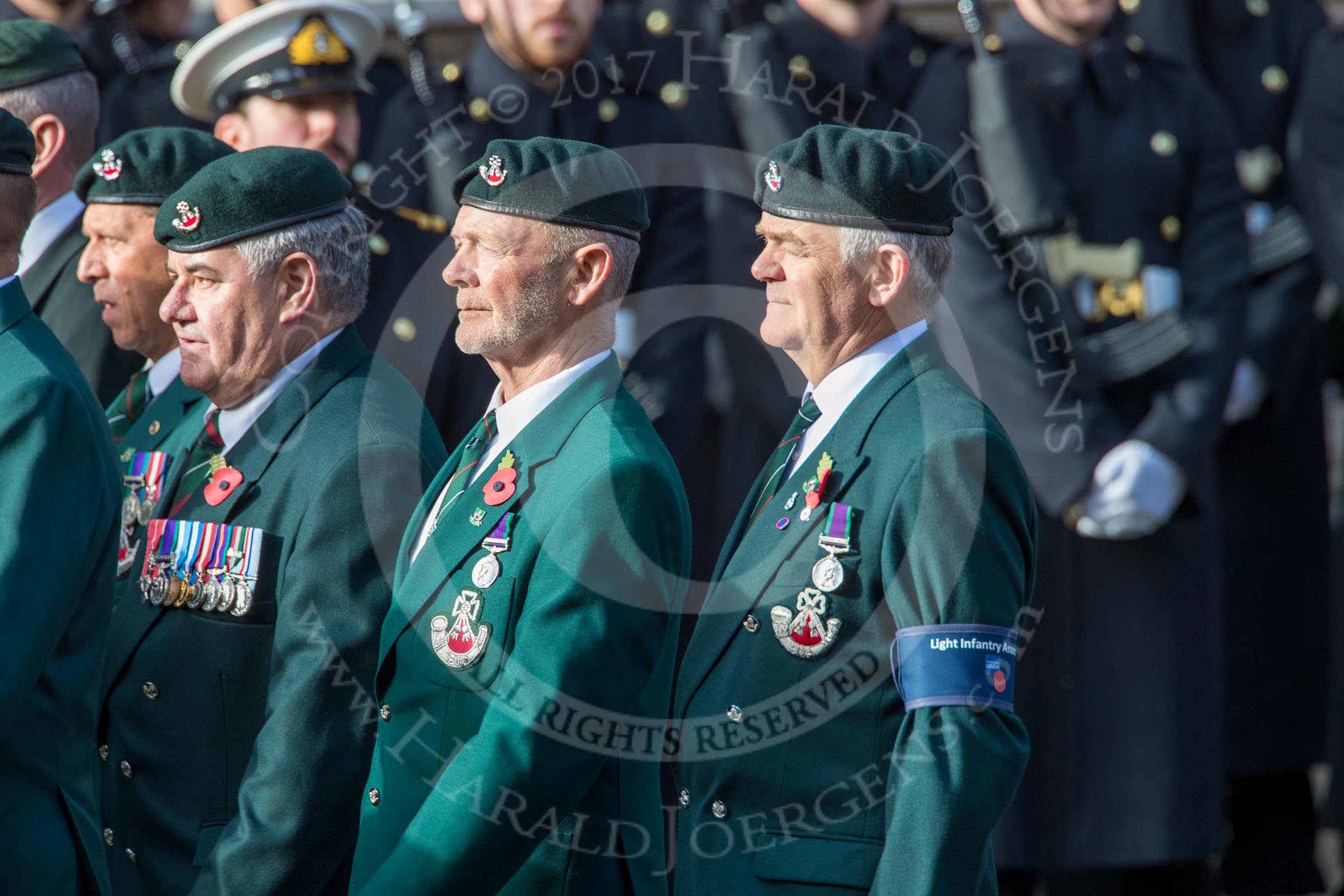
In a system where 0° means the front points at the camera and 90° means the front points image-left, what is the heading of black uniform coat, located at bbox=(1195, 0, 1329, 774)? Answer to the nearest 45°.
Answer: approximately 0°

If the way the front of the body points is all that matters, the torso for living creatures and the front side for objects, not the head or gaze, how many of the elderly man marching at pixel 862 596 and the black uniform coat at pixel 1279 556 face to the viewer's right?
0

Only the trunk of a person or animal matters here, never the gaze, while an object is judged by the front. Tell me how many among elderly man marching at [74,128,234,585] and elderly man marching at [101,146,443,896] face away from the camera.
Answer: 0

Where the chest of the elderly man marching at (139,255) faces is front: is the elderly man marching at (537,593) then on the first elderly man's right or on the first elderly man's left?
on the first elderly man's left

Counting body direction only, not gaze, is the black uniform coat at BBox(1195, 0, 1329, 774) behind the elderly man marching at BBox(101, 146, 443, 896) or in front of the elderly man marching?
behind

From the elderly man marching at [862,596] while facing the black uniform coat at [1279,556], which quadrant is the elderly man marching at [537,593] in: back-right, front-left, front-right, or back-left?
back-left

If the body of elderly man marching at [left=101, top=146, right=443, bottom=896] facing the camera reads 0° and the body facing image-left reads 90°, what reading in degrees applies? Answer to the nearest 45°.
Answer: approximately 45°

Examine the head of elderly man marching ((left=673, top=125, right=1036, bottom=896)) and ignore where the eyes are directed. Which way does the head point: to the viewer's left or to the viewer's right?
to the viewer's left

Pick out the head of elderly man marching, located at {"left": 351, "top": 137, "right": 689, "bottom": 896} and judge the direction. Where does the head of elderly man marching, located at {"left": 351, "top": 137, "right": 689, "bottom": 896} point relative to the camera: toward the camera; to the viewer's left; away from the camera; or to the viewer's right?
to the viewer's left

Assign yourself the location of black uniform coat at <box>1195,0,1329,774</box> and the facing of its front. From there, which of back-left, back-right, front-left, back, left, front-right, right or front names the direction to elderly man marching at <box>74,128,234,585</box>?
front-right
